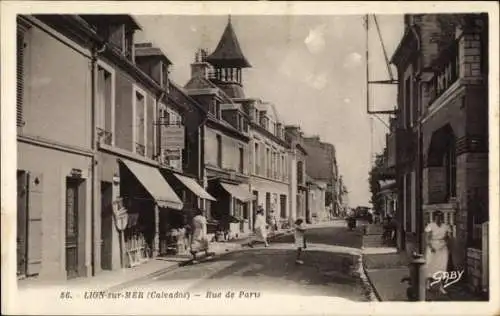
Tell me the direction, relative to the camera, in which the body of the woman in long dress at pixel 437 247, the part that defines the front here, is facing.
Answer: toward the camera
